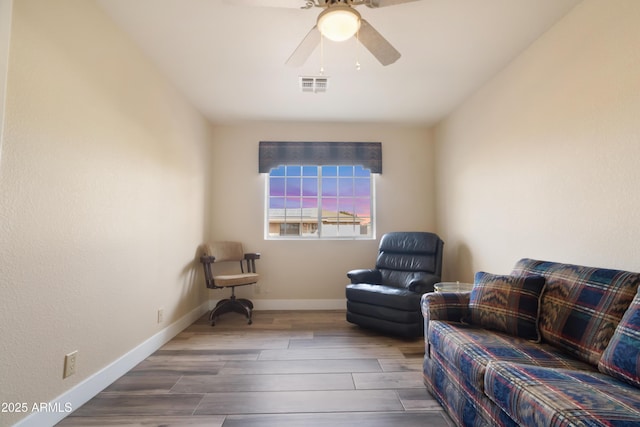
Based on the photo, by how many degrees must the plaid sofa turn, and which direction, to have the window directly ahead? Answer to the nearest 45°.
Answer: approximately 90° to its right

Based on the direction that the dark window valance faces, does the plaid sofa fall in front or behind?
in front

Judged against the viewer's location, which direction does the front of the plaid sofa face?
facing the viewer and to the left of the viewer

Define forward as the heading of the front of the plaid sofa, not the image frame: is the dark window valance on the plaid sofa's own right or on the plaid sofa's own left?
on the plaid sofa's own right

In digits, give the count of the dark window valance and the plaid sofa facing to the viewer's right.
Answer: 0

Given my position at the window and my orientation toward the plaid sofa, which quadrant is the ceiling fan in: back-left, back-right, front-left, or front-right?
front-right

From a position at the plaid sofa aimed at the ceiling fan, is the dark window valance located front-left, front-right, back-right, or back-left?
front-right

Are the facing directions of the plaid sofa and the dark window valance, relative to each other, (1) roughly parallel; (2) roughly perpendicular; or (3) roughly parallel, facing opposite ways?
roughly perpendicular

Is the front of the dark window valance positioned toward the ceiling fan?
yes

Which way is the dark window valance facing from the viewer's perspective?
toward the camera
